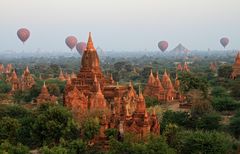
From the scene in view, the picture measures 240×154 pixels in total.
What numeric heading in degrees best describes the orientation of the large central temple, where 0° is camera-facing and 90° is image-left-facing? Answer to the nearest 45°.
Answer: approximately 315°

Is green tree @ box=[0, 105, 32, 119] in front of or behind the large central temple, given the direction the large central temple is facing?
behind

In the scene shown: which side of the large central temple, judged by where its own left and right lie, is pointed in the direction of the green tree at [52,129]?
right
